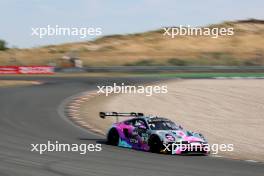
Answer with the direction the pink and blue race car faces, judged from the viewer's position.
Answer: facing the viewer and to the right of the viewer
